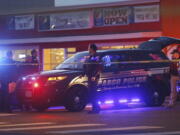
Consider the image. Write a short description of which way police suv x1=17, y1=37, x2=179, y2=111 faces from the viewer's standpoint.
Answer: facing the viewer and to the left of the viewer

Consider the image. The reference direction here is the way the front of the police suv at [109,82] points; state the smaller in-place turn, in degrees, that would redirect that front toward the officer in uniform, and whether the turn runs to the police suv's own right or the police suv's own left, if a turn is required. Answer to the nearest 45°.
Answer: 0° — it already faces them

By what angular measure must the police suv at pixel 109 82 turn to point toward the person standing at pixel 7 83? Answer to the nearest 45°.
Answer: approximately 45° to its right

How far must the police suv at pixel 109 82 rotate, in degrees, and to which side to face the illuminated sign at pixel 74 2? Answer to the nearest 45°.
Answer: approximately 135° to its right

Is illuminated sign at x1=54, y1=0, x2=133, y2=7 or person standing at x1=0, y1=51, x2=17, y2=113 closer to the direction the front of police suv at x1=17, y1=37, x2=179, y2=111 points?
the person standing
